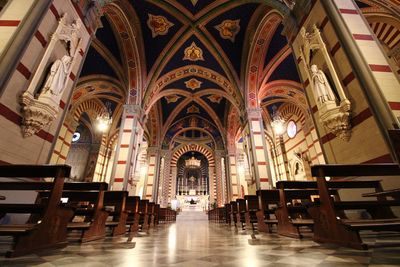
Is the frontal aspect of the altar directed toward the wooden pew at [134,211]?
yes

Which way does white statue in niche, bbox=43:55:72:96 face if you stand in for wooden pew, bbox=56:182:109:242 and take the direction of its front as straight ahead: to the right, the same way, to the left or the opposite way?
to the right

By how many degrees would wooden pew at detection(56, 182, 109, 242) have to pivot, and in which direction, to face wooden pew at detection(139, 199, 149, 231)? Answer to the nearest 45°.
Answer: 0° — it already faces it

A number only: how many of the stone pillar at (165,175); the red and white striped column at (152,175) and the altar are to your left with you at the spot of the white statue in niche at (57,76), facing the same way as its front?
3

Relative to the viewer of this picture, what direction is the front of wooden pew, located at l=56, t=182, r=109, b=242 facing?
facing away from the viewer and to the right of the viewer

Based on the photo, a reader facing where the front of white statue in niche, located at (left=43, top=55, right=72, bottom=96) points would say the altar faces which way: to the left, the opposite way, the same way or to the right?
to the right

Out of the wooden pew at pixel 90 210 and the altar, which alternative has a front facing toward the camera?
the altar

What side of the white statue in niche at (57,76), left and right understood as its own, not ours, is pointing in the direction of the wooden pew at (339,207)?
front

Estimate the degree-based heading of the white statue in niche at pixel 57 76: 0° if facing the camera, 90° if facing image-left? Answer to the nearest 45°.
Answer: approximately 315°

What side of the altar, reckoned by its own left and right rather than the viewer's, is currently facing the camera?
front

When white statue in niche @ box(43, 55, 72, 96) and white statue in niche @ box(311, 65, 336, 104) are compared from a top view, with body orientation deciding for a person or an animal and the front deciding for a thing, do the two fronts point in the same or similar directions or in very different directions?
very different directions

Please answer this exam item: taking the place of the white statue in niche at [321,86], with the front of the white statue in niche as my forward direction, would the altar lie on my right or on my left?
on my right

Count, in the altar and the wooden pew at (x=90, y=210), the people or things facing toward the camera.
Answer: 1

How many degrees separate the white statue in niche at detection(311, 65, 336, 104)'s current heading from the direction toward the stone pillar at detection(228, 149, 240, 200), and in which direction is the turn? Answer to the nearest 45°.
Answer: approximately 90° to its right

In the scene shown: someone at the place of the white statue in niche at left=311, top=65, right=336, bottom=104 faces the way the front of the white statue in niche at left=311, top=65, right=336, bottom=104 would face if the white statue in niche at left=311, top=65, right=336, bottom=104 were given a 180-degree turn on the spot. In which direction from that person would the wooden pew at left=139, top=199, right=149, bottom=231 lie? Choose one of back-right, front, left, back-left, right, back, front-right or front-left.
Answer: back-left

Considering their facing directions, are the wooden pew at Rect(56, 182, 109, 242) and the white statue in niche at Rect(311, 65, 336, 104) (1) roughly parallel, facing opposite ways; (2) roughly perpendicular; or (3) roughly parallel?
roughly perpendicular

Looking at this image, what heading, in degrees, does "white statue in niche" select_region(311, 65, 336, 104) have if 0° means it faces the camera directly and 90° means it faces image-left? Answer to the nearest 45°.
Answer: approximately 45°

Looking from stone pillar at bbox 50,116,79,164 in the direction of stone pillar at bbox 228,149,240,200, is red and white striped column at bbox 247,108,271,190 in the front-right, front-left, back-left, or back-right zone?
front-right

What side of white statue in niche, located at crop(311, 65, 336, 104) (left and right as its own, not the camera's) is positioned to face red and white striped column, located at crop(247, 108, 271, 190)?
right
